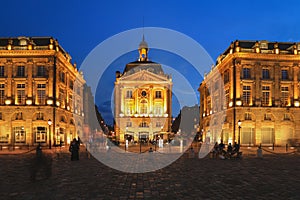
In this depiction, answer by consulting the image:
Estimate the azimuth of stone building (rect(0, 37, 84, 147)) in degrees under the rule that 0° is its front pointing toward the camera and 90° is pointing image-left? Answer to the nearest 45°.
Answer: approximately 0°
